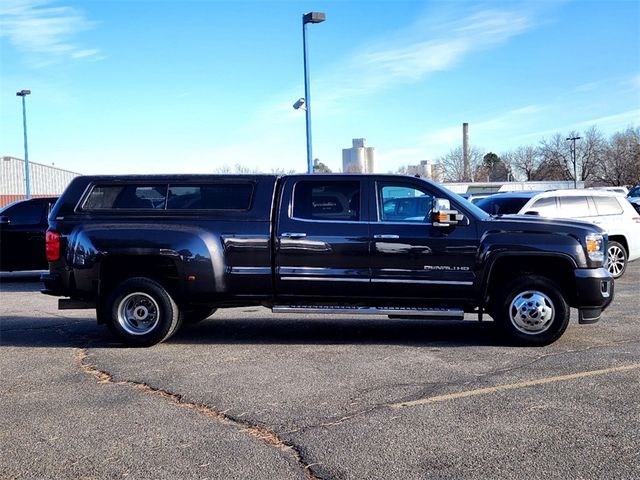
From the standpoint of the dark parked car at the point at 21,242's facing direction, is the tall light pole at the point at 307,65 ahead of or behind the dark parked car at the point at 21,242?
behind

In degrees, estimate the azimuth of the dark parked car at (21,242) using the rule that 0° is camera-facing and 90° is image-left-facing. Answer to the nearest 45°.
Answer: approximately 90°

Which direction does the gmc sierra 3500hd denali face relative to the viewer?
to the viewer's right

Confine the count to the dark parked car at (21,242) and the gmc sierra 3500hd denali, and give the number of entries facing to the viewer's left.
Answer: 1

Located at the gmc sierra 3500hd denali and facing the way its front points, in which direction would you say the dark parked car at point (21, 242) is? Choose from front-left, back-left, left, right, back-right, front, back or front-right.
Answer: back-left

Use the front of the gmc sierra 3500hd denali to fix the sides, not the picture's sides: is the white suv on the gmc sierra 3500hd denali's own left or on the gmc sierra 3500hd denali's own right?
on the gmc sierra 3500hd denali's own left

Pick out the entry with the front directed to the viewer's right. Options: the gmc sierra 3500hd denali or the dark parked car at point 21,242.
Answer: the gmc sierra 3500hd denali

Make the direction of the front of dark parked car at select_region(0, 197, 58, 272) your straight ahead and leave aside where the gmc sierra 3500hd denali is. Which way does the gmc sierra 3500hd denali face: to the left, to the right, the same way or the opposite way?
the opposite way

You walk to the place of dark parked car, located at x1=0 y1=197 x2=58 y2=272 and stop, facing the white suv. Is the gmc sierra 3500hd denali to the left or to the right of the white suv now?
right

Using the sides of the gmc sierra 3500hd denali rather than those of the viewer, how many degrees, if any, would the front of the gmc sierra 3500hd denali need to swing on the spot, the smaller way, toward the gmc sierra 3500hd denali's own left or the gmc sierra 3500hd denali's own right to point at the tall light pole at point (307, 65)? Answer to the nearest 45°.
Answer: approximately 90° to the gmc sierra 3500hd denali's own left
